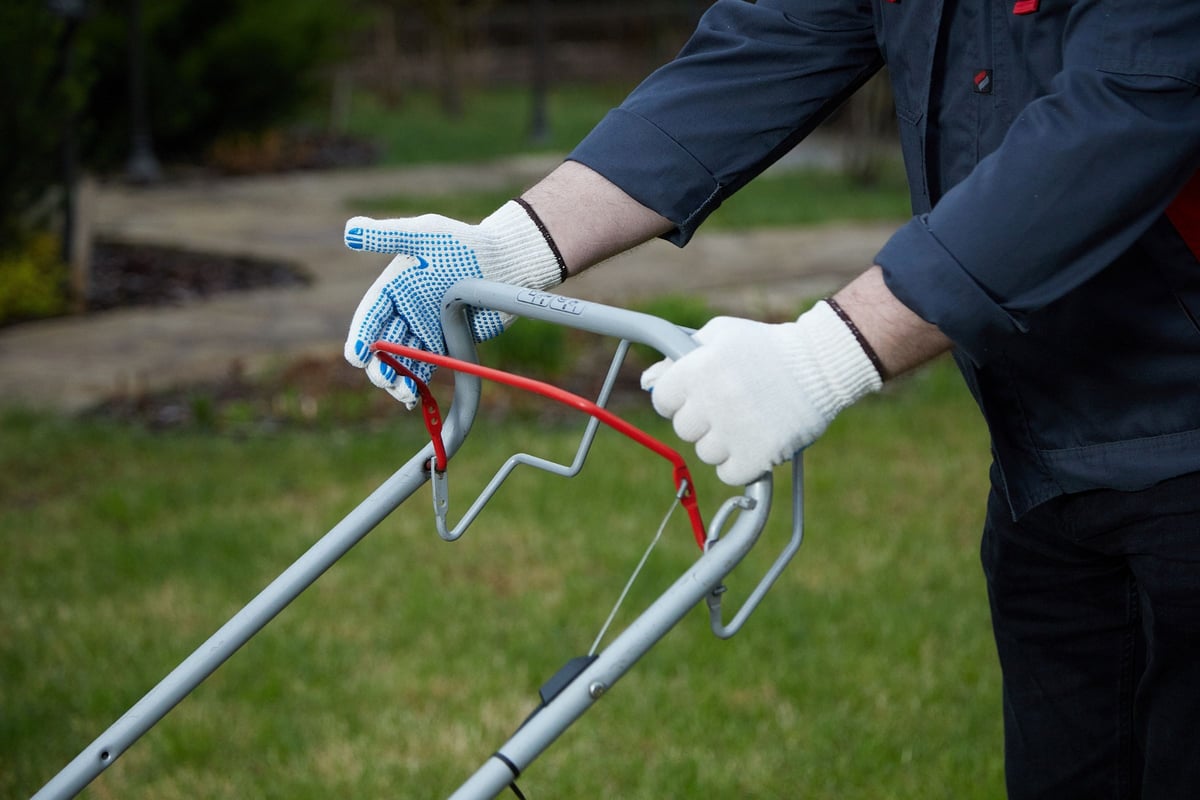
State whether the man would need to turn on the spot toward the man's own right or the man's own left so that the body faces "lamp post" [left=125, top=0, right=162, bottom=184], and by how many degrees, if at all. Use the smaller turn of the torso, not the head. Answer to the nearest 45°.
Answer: approximately 90° to the man's own right

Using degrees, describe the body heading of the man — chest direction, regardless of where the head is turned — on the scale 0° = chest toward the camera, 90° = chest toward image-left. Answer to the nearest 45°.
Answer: approximately 45°
